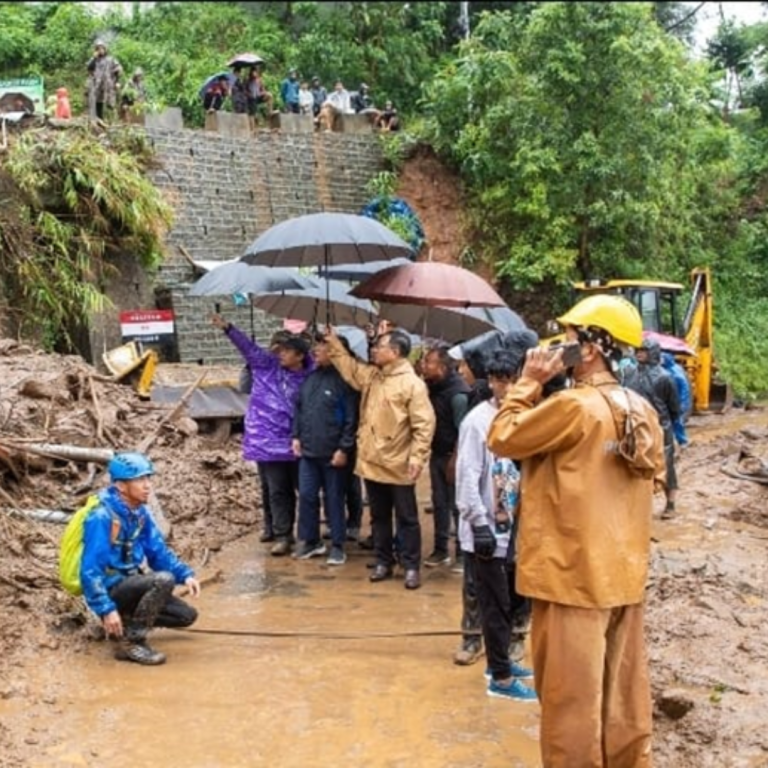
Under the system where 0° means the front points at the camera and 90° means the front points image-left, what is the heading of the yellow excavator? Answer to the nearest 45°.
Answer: approximately 90°

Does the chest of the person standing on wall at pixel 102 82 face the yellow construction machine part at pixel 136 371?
yes

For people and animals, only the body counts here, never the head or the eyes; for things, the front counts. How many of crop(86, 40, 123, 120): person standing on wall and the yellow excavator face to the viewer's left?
1

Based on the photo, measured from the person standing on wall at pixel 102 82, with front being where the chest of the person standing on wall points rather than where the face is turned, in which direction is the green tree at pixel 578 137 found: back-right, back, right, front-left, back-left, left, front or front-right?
left

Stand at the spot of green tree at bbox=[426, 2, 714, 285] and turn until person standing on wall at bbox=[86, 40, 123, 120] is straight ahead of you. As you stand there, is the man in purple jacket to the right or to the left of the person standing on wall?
left

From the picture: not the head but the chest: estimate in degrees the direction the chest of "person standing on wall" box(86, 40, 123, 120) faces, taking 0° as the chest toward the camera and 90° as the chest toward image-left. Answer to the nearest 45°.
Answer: approximately 0°

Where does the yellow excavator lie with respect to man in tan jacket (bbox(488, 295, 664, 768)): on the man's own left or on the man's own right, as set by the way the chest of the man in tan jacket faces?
on the man's own right

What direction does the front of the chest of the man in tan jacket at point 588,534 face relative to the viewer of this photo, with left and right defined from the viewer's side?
facing away from the viewer and to the left of the viewer
